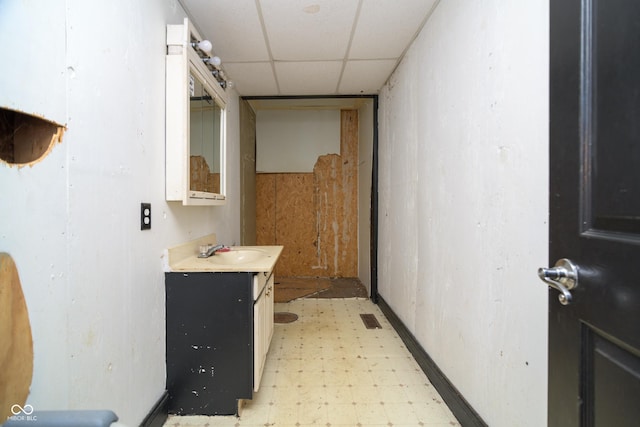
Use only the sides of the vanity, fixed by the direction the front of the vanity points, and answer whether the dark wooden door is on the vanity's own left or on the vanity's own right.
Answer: on the vanity's own right

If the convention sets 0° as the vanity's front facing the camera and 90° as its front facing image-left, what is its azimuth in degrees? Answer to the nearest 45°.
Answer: approximately 270°
